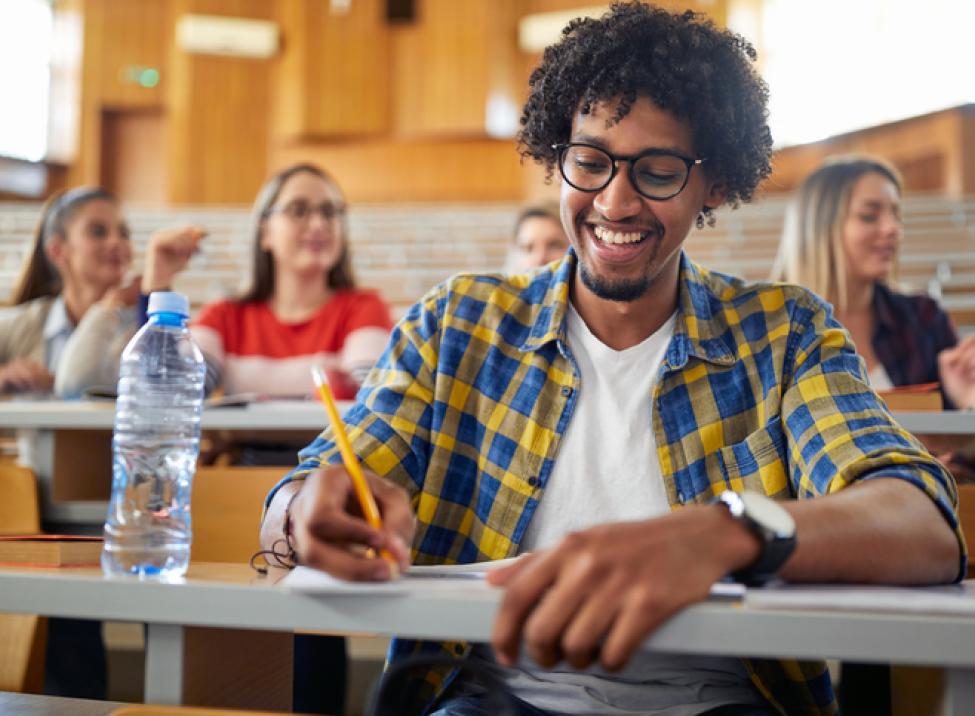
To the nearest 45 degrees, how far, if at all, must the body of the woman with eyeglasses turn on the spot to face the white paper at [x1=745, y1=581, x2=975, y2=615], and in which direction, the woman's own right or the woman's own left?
0° — they already face it

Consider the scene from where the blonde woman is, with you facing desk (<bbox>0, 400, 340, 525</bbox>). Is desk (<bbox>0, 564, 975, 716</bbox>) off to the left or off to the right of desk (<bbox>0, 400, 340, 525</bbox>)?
left

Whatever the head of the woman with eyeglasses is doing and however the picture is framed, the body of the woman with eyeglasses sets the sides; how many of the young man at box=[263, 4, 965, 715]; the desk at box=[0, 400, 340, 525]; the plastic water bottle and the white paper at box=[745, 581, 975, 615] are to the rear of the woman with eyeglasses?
0

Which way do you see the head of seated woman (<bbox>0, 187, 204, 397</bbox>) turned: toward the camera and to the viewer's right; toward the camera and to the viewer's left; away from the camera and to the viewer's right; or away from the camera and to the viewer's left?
toward the camera and to the viewer's right

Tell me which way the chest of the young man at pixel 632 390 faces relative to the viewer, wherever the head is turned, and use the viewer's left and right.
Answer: facing the viewer

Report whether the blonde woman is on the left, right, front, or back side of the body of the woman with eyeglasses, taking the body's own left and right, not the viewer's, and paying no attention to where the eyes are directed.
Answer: left

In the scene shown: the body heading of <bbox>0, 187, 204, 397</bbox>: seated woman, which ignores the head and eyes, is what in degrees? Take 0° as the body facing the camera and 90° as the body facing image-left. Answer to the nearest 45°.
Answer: approximately 315°

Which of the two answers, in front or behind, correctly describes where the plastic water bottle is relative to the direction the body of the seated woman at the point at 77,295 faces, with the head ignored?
in front

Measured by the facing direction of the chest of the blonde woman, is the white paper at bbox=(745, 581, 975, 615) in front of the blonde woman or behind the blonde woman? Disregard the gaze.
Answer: in front

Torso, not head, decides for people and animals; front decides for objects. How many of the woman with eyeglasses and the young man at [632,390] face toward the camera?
2

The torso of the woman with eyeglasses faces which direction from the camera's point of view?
toward the camera

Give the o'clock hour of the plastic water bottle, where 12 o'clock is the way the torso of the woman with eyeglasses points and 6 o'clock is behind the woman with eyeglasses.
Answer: The plastic water bottle is roughly at 12 o'clock from the woman with eyeglasses.

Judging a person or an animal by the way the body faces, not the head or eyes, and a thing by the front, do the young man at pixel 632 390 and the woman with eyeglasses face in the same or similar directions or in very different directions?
same or similar directions

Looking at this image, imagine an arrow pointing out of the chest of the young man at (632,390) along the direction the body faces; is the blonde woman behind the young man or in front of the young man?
behind

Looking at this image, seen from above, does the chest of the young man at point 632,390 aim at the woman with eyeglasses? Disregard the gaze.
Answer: no
